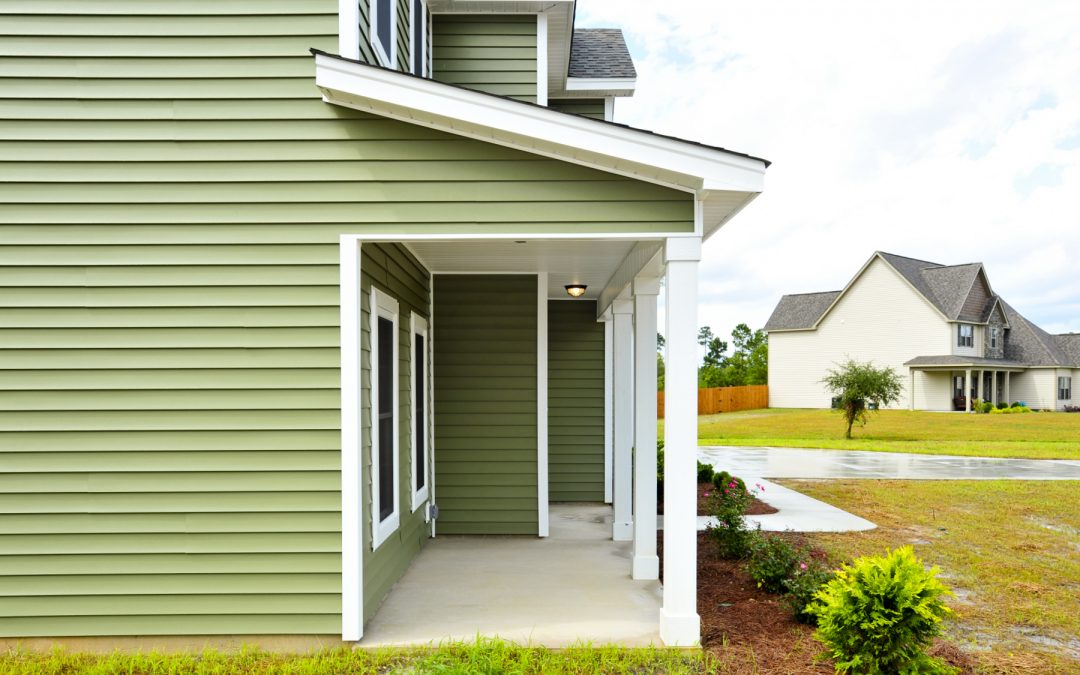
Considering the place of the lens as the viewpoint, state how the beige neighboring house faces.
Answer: facing the viewer and to the right of the viewer

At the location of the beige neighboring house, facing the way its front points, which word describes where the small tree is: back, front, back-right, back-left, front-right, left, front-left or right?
front-right

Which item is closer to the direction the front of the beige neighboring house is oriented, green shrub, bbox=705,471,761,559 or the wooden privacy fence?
the green shrub

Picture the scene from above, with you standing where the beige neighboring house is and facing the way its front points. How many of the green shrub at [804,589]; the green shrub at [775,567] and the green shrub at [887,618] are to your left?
0

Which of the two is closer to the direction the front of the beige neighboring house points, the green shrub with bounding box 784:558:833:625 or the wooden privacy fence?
the green shrub

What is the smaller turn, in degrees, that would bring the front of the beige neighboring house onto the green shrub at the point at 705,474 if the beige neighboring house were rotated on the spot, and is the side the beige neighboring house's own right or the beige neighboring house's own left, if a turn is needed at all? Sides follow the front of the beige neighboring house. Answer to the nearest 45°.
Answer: approximately 45° to the beige neighboring house's own right

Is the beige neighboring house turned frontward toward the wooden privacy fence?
no

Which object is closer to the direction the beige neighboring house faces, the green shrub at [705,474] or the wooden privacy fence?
the green shrub

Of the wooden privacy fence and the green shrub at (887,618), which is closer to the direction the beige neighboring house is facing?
the green shrub

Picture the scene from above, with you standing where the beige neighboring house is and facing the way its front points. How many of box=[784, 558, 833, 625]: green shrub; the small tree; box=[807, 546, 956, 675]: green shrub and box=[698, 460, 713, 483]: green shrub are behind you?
0

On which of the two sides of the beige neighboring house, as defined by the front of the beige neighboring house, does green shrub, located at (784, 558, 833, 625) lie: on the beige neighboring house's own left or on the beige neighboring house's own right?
on the beige neighboring house's own right

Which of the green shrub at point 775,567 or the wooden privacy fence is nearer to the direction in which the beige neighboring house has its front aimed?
the green shrub

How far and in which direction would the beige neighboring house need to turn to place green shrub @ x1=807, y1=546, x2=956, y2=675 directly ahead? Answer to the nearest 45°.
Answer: approximately 45° to its right

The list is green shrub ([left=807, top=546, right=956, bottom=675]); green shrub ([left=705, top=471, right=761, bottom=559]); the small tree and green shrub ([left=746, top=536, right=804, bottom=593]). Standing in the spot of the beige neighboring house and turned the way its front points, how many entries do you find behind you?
0

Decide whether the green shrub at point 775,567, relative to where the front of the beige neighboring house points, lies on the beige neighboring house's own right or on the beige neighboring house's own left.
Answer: on the beige neighboring house's own right

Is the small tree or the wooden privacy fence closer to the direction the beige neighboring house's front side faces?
the small tree

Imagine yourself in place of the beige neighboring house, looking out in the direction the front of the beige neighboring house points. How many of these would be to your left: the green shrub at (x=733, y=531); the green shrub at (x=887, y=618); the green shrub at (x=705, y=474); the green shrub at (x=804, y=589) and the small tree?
0
